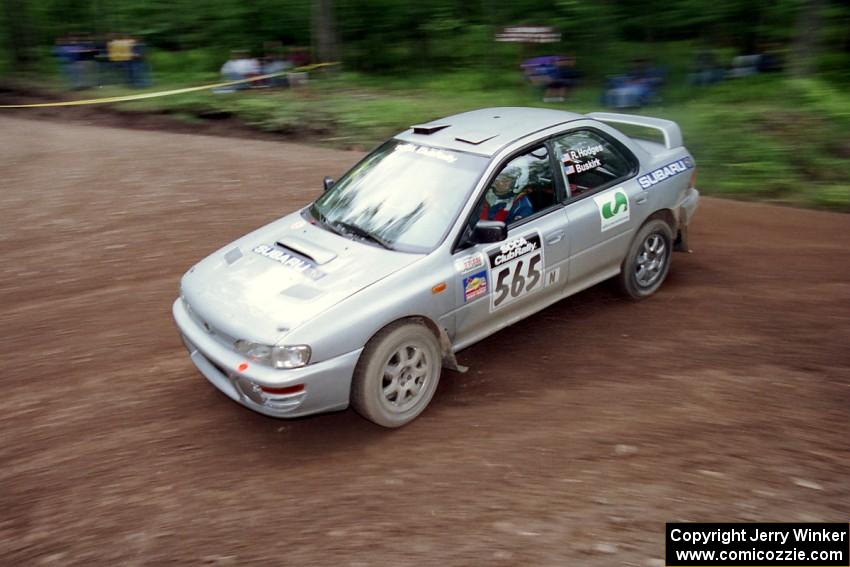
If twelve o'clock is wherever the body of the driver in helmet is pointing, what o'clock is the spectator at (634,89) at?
The spectator is roughly at 5 o'clock from the driver in helmet.

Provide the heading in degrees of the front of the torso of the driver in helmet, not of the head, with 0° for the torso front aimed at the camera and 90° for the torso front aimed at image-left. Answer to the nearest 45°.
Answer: approximately 45°

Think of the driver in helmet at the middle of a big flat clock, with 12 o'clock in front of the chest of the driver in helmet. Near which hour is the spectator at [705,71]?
The spectator is roughly at 5 o'clock from the driver in helmet.

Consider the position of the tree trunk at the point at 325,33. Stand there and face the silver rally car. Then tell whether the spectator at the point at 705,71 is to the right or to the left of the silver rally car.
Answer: left

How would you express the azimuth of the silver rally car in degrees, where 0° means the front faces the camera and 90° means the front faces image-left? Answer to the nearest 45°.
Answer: approximately 45°

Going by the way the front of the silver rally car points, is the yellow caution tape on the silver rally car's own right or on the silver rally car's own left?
on the silver rally car's own right

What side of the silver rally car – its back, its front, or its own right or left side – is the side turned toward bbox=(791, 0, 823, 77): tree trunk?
back

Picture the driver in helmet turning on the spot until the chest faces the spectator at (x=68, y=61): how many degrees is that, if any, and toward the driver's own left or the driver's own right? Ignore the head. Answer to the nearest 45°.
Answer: approximately 90° to the driver's own right

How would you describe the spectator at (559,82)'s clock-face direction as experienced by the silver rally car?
The spectator is roughly at 5 o'clock from the silver rally car.
